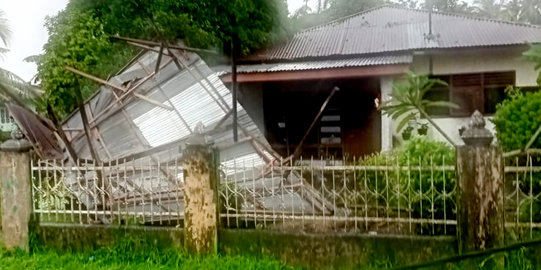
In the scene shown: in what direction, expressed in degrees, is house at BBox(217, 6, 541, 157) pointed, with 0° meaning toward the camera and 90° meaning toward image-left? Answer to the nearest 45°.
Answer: approximately 0°

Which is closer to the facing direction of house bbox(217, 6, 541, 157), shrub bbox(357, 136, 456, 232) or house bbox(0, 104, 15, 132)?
the shrub
